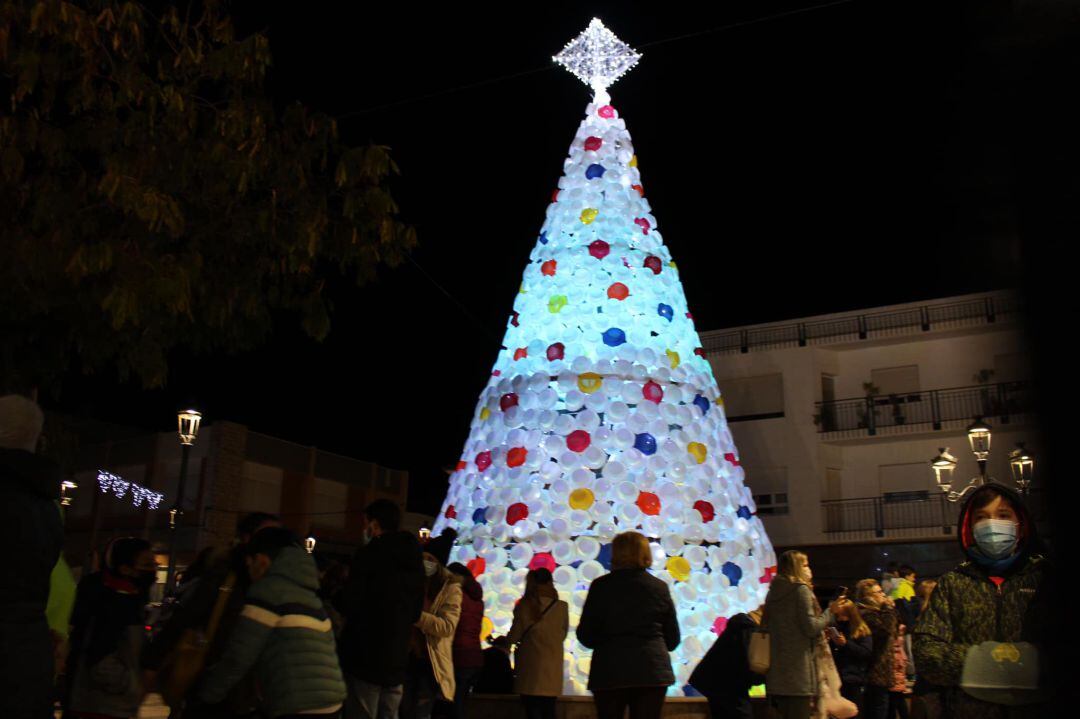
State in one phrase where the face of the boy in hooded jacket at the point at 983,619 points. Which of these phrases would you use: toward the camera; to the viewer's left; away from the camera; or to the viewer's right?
toward the camera

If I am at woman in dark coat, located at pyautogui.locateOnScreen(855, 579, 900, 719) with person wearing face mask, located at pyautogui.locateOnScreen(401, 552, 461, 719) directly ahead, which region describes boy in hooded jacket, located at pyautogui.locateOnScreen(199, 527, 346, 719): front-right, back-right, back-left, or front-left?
front-left

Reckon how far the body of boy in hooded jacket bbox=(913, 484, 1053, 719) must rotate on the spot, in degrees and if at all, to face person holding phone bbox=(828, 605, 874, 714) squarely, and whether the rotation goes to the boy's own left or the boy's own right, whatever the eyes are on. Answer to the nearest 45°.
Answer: approximately 180°

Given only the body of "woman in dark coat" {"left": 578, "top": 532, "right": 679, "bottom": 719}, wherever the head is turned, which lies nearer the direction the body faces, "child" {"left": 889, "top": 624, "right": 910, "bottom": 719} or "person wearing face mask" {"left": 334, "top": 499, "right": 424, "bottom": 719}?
the child

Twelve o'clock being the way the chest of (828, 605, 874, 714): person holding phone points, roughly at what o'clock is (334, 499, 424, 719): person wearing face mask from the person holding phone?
The person wearing face mask is roughly at 10 o'clock from the person holding phone.

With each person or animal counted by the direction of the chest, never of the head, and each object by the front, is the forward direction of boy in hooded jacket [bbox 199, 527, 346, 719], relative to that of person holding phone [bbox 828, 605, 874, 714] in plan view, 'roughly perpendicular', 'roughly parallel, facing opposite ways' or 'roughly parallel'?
roughly parallel

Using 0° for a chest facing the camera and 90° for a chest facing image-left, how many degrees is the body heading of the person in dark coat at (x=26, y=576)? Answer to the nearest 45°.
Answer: approximately 225°

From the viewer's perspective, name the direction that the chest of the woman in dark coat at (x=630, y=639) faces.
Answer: away from the camera

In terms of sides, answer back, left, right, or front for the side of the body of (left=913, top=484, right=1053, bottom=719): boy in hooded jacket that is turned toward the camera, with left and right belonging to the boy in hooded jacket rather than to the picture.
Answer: front

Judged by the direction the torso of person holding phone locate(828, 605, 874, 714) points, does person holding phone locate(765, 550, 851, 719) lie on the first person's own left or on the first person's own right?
on the first person's own left

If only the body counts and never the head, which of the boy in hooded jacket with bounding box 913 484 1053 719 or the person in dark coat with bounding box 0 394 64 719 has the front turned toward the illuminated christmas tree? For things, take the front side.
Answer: the person in dark coat

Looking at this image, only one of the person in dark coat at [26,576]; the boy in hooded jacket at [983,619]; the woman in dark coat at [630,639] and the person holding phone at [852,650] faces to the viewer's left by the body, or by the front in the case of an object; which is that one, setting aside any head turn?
the person holding phone

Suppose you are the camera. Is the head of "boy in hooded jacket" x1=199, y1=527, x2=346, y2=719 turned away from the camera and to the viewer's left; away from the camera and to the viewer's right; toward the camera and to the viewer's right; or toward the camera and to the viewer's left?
away from the camera and to the viewer's left

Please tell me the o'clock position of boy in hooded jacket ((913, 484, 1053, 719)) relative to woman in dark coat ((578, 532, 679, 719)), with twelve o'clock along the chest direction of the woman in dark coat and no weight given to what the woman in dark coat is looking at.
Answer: The boy in hooded jacket is roughly at 5 o'clock from the woman in dark coat.
